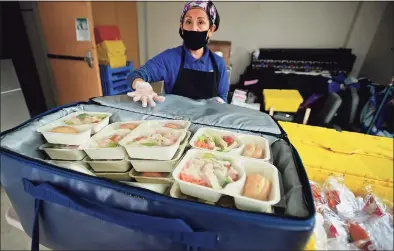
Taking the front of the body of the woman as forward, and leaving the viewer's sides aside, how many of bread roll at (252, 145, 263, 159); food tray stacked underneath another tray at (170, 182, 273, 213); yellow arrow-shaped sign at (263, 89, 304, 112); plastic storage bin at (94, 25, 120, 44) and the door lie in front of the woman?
2

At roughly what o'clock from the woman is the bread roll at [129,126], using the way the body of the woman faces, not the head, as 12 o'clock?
The bread roll is roughly at 1 o'clock from the woman.

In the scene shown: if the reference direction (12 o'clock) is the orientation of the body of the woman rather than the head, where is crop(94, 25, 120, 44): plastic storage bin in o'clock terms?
The plastic storage bin is roughly at 5 o'clock from the woman.

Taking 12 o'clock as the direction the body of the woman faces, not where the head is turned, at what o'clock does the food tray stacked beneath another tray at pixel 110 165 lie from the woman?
The food tray stacked beneath another tray is roughly at 1 o'clock from the woman.

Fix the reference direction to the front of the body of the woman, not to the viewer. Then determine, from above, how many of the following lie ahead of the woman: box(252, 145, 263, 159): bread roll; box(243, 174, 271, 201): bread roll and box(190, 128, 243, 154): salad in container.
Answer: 3

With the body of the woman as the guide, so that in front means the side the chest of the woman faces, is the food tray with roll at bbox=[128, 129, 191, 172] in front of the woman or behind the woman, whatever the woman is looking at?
in front

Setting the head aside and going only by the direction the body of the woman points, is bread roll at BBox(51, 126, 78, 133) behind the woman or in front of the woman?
in front

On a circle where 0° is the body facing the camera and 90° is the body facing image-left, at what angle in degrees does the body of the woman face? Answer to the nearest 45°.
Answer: approximately 0°

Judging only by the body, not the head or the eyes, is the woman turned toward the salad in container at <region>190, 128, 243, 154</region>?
yes

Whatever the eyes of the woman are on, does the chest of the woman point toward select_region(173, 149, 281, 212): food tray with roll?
yes

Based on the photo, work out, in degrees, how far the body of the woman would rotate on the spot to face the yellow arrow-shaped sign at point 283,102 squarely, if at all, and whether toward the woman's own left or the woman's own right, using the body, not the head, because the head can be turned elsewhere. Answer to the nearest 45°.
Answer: approximately 135° to the woman's own left

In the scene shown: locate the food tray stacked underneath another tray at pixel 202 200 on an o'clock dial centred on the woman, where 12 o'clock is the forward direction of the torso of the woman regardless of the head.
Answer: The food tray stacked underneath another tray is roughly at 12 o'clock from the woman.

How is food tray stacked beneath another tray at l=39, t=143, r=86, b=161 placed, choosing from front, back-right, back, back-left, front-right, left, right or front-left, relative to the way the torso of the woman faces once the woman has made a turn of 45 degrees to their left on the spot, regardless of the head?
right

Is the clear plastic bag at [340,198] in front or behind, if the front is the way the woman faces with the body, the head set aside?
in front

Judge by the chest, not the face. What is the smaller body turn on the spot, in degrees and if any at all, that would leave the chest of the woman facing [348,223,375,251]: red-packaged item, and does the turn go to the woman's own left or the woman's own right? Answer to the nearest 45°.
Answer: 0° — they already face it
